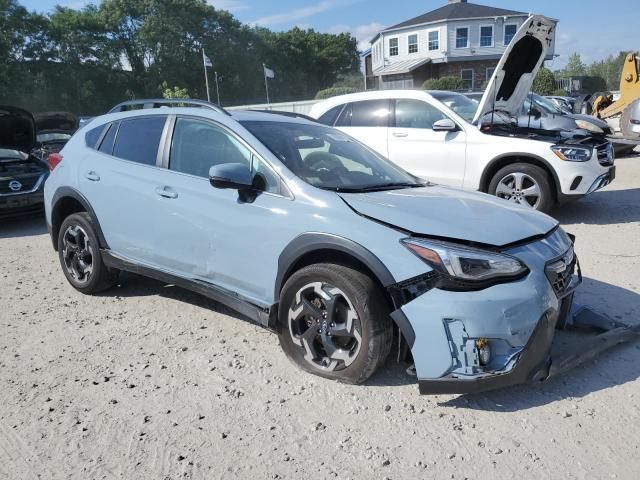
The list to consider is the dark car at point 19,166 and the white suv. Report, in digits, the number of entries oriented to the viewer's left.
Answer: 0

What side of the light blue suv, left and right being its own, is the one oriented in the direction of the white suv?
left

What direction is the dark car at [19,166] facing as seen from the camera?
toward the camera

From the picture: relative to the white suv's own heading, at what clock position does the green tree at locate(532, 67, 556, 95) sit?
The green tree is roughly at 8 o'clock from the white suv.

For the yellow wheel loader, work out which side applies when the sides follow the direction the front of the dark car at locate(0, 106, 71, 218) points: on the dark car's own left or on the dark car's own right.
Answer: on the dark car's own left

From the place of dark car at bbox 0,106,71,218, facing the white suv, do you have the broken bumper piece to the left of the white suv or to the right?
right

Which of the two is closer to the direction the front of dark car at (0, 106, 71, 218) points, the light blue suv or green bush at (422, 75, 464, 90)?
the light blue suv

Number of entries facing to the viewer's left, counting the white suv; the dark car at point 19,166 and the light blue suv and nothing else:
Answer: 0

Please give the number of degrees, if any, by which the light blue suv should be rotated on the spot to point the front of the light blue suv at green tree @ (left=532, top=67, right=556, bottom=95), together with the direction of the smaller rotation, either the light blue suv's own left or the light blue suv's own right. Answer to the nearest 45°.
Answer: approximately 90° to the light blue suv's own left

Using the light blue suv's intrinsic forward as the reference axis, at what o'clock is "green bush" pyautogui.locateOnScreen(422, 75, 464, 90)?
The green bush is roughly at 8 o'clock from the light blue suv.

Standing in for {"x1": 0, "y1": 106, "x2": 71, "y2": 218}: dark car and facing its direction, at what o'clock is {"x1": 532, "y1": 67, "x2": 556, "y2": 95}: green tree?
The green tree is roughly at 8 o'clock from the dark car.
